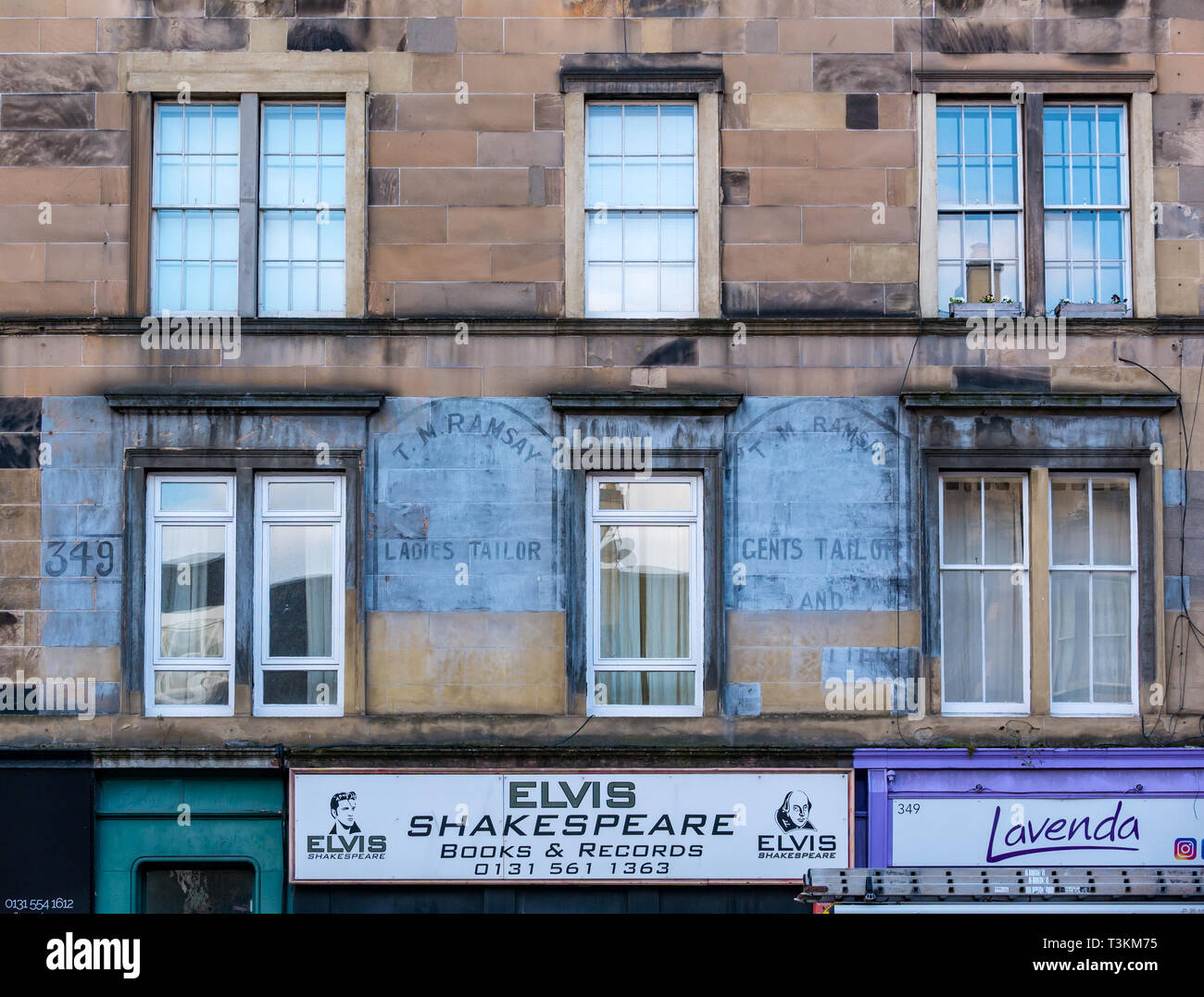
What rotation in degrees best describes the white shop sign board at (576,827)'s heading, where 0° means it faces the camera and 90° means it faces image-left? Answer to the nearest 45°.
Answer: approximately 0°

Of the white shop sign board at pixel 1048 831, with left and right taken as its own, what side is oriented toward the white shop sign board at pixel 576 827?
right

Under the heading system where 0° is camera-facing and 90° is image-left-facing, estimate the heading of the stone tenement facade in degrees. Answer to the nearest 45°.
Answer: approximately 0°

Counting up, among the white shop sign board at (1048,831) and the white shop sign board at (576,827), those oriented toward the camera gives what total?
2

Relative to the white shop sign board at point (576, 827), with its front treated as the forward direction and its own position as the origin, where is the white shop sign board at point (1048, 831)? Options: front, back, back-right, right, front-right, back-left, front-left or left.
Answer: left
